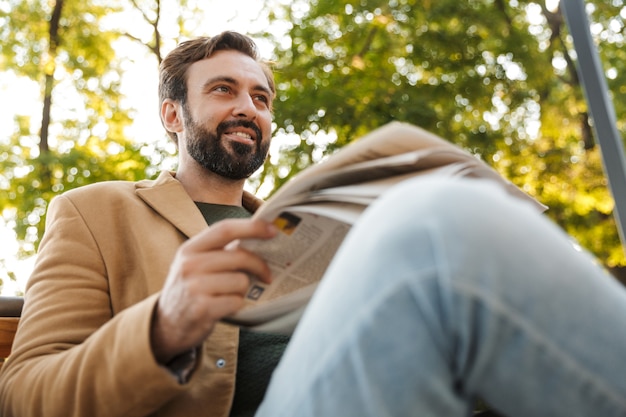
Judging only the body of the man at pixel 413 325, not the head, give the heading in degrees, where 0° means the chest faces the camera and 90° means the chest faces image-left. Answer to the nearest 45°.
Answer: approximately 315°

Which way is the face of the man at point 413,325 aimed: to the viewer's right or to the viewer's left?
to the viewer's right

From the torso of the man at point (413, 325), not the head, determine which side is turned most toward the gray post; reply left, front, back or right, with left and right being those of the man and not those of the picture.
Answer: left

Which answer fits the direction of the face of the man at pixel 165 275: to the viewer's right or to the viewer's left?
to the viewer's right
